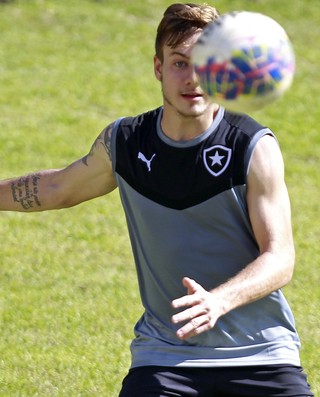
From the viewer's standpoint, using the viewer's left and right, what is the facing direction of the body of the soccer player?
facing the viewer

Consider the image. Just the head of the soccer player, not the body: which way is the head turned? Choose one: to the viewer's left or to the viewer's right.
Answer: to the viewer's right
